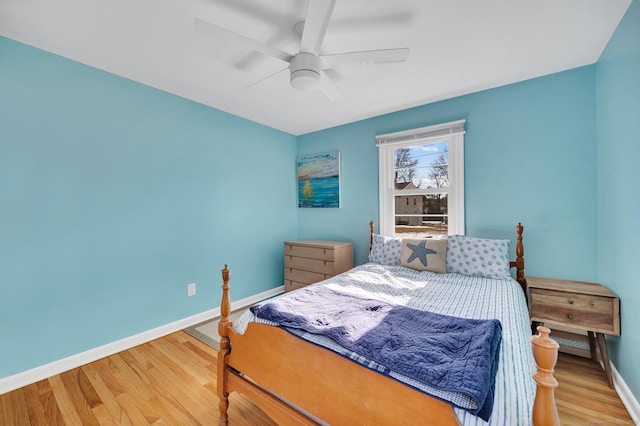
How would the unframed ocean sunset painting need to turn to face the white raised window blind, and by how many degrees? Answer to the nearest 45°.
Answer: approximately 90° to its left

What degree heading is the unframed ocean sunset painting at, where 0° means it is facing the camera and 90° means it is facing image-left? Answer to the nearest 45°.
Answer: approximately 45°

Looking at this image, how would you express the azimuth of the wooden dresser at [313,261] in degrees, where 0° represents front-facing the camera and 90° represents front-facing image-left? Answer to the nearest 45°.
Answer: approximately 45°

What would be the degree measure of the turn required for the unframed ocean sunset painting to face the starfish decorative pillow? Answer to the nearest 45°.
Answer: approximately 90° to its left

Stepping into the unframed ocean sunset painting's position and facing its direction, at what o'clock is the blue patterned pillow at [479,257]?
The blue patterned pillow is roughly at 9 o'clock from the unframed ocean sunset painting.
